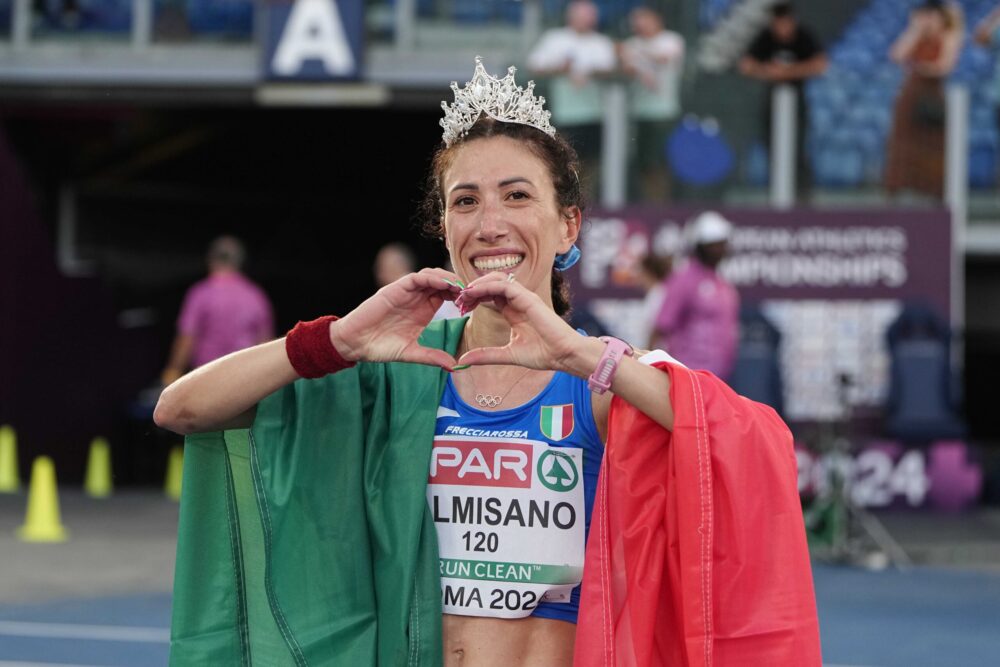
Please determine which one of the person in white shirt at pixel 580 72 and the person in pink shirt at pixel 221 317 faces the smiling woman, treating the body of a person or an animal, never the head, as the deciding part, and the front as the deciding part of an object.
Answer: the person in white shirt

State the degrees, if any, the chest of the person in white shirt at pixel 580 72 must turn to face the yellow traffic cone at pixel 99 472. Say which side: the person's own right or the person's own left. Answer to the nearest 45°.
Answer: approximately 90° to the person's own right

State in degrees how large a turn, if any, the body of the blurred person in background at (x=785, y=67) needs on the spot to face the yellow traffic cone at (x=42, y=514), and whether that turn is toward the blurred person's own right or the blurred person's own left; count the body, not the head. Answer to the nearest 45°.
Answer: approximately 45° to the blurred person's own right

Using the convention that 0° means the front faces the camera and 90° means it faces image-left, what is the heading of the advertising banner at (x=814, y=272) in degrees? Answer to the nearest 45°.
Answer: approximately 0°

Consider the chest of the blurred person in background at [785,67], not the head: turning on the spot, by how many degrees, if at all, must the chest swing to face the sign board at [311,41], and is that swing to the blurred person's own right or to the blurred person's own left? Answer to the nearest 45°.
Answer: approximately 90° to the blurred person's own right
